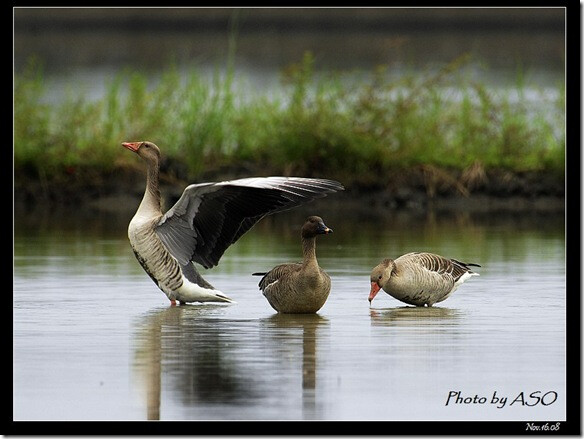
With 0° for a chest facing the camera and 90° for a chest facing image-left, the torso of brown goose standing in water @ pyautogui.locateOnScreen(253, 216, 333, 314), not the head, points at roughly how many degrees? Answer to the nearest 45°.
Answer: approximately 315°

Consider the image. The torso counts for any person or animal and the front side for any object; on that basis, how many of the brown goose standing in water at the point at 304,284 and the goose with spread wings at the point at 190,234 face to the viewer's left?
1

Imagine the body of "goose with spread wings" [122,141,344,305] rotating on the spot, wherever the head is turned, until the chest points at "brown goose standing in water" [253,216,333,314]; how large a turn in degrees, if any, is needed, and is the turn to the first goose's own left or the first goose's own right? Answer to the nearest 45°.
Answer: approximately 135° to the first goose's own left

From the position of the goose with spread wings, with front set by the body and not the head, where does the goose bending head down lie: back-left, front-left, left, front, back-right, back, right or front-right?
back

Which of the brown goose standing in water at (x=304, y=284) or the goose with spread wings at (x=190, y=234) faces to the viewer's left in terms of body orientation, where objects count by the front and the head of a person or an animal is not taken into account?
the goose with spread wings

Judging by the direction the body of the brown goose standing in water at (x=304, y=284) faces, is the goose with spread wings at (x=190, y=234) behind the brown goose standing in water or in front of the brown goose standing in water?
behind

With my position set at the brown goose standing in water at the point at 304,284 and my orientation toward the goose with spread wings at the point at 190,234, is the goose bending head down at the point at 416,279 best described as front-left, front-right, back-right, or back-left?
back-right

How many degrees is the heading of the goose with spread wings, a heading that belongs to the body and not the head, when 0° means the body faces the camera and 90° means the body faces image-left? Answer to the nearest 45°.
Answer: approximately 90°
